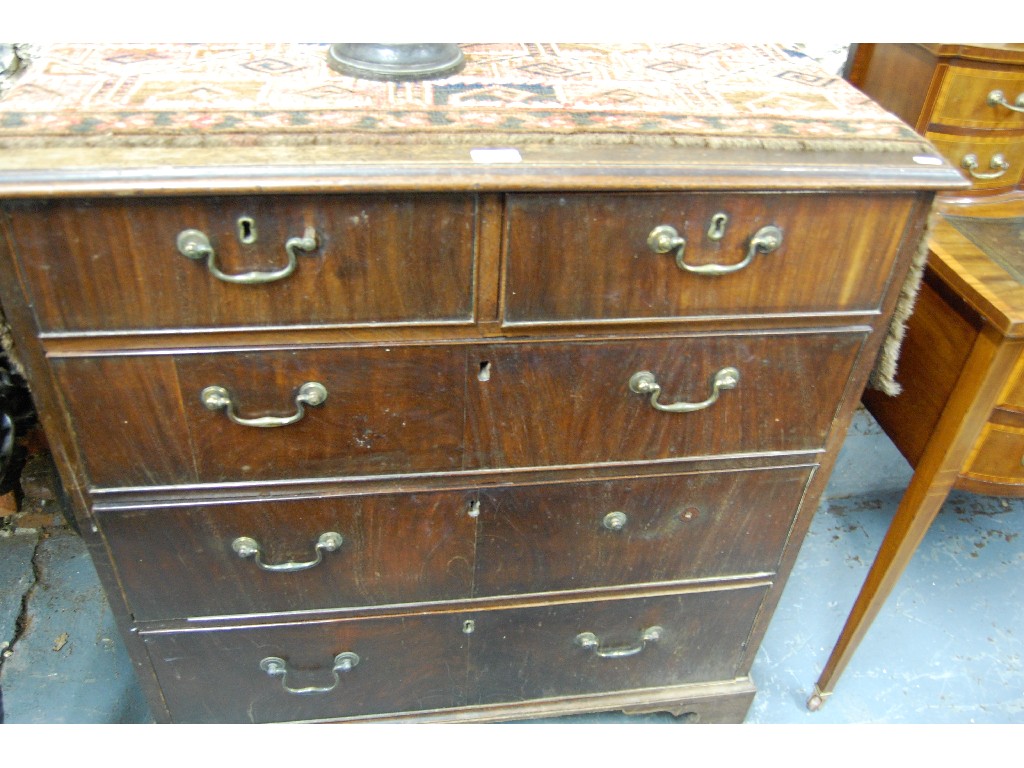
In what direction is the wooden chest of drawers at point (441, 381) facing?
toward the camera
